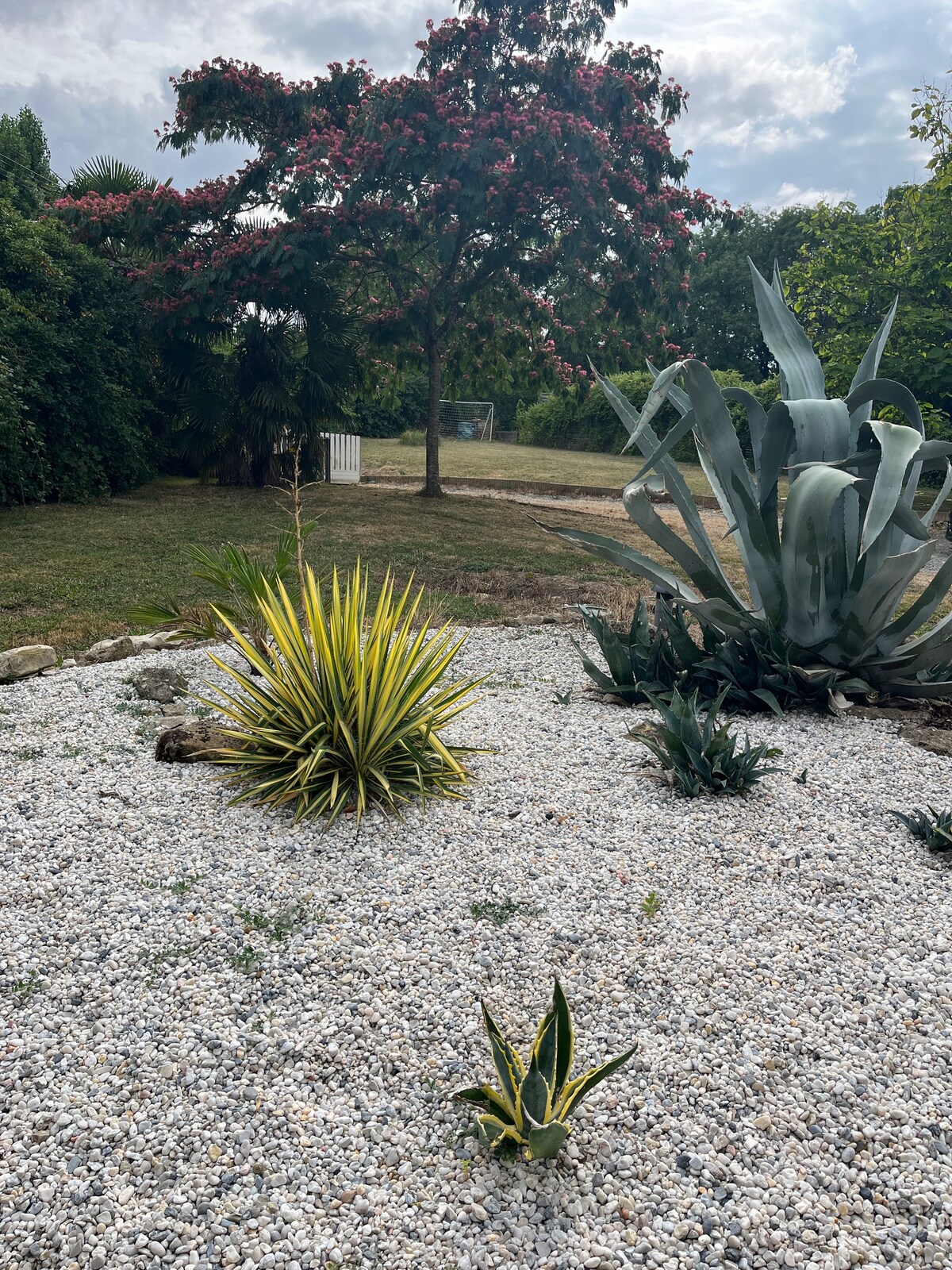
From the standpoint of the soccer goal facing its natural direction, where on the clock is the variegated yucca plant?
The variegated yucca plant is roughly at 12 o'clock from the soccer goal.

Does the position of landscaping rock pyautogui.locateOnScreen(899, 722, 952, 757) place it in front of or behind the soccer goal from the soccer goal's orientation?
in front

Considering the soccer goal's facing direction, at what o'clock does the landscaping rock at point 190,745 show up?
The landscaping rock is roughly at 12 o'clock from the soccer goal.

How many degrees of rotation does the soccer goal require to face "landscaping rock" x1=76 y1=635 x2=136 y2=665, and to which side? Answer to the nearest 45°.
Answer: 0° — it already faces it

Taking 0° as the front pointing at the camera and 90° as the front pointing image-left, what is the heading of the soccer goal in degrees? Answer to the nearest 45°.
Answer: approximately 0°

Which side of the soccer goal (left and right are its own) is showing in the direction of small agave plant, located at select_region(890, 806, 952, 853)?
front

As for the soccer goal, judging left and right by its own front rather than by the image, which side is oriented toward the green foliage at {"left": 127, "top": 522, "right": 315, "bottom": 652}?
front

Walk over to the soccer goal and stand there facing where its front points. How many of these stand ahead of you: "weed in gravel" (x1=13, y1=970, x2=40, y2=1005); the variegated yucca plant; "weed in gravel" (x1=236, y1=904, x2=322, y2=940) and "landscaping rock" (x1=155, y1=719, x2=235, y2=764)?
4

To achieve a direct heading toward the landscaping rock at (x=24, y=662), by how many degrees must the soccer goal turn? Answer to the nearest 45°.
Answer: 0° — it already faces it

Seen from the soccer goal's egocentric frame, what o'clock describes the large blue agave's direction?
The large blue agave is roughly at 12 o'clock from the soccer goal.

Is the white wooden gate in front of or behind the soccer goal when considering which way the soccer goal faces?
in front

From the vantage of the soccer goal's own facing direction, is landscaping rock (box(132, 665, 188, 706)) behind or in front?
in front

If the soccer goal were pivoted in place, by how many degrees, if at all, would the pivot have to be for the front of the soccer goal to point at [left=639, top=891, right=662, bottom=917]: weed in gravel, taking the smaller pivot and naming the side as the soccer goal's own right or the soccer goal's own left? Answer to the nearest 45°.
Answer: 0° — it already faces it
